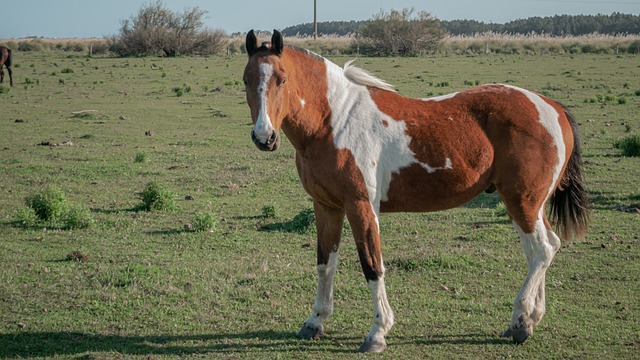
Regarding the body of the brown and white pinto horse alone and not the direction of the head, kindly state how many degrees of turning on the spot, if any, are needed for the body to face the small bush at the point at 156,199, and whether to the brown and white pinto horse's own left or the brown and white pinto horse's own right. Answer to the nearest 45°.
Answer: approximately 45° to the brown and white pinto horse's own right

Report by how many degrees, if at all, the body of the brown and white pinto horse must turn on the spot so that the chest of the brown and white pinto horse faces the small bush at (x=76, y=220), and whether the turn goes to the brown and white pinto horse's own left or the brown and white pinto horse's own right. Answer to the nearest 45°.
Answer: approximately 45° to the brown and white pinto horse's own right

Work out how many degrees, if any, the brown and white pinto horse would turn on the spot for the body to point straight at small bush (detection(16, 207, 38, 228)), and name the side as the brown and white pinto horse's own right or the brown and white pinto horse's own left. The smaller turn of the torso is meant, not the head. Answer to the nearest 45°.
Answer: approximately 45° to the brown and white pinto horse's own right

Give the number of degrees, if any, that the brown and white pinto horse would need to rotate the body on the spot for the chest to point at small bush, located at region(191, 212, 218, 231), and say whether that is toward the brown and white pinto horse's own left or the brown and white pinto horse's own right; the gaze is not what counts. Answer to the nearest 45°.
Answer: approximately 45° to the brown and white pinto horse's own right

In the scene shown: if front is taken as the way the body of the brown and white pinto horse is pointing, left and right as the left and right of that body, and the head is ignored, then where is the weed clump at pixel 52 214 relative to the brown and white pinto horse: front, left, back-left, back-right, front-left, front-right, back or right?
front-right

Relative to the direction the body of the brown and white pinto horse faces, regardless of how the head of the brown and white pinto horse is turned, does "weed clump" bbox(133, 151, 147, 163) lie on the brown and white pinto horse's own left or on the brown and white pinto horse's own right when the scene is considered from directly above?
on the brown and white pinto horse's own right

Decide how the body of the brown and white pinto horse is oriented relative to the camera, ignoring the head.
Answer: to the viewer's left

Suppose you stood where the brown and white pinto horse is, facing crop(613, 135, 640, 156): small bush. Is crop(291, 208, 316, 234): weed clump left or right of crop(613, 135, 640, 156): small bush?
left

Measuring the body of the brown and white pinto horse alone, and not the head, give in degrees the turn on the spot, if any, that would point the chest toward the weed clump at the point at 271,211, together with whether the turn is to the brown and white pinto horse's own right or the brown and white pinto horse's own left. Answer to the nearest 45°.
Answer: approximately 45° to the brown and white pinto horse's own right

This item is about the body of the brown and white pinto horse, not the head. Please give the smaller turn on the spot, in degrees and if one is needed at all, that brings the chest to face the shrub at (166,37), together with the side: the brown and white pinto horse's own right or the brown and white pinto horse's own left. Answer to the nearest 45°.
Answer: approximately 90° to the brown and white pinto horse's own right

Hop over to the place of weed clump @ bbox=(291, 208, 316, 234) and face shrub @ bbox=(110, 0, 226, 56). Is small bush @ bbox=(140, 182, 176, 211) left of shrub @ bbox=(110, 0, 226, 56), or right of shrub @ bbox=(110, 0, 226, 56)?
left

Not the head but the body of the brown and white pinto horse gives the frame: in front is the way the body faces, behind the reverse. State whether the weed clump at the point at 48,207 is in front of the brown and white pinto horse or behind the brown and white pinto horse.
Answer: in front
